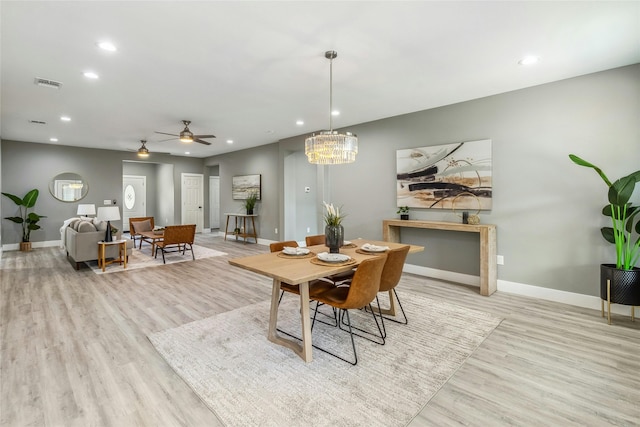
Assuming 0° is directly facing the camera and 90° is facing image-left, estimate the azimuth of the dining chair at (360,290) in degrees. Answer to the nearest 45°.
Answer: approximately 135°

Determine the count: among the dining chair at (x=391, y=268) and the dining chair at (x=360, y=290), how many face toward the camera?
0

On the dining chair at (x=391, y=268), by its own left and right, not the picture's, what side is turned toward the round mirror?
front

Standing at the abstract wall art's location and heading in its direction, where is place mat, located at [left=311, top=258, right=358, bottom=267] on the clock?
The place mat is roughly at 11 o'clock from the abstract wall art.

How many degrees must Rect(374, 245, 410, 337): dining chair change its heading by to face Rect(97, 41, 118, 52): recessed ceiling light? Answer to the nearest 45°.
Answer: approximately 45° to its left

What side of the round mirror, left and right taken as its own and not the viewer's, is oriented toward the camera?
front

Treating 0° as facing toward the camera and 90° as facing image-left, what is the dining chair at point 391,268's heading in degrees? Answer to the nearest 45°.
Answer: approximately 135°

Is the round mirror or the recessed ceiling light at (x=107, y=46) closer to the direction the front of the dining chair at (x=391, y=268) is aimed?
the round mirror

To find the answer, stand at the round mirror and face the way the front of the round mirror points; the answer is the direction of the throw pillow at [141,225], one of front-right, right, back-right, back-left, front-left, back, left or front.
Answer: front-left

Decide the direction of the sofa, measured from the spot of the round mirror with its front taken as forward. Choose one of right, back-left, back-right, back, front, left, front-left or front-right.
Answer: front

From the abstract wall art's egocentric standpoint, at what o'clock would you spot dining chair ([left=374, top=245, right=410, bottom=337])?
The dining chair is roughly at 11 o'clock from the abstract wall art.

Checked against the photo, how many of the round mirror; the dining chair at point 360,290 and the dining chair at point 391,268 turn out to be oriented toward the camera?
1

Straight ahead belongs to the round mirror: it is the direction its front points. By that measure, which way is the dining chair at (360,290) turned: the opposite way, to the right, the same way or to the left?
the opposite way

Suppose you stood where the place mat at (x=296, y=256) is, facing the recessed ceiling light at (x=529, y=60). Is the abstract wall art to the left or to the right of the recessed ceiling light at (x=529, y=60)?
left

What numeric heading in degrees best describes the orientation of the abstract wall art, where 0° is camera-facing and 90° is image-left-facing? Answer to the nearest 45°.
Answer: approximately 45°

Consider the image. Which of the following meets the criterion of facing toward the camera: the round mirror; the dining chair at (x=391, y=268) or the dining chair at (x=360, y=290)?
the round mirror

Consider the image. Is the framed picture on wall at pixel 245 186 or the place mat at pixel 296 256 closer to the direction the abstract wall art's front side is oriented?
the place mat

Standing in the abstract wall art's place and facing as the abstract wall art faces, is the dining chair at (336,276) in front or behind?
in front
